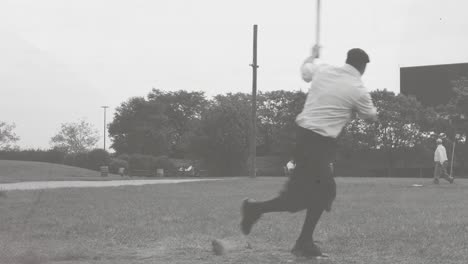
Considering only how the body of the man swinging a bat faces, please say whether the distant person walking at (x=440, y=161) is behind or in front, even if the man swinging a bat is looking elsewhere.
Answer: in front

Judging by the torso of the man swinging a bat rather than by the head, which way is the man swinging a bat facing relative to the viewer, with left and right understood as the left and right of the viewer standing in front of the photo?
facing away from the viewer and to the right of the viewer

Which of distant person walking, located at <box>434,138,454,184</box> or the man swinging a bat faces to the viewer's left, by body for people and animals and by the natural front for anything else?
the distant person walking

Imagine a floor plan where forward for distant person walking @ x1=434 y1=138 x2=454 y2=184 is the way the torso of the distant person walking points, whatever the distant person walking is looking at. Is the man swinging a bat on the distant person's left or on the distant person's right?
on the distant person's left

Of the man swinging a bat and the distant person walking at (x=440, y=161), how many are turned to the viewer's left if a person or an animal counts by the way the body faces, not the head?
1

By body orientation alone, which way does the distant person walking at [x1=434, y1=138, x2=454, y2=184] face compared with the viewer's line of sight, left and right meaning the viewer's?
facing to the left of the viewer
